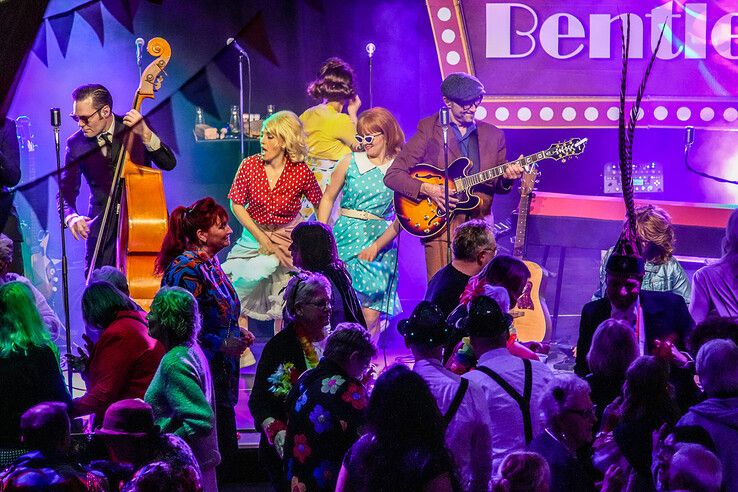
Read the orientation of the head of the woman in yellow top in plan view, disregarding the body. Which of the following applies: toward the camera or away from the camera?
away from the camera

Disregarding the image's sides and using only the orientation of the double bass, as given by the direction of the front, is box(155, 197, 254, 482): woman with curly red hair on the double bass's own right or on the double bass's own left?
on the double bass's own left

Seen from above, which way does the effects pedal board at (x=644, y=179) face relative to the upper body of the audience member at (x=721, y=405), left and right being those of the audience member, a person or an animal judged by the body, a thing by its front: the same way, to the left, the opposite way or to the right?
the opposite way

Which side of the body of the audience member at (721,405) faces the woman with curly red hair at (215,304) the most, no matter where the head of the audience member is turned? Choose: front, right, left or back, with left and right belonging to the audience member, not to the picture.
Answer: left

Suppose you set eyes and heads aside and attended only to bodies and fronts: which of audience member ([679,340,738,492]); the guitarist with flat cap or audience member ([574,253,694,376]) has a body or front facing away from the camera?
audience member ([679,340,738,492])

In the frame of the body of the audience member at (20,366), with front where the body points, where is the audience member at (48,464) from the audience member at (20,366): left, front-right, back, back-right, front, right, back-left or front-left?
back

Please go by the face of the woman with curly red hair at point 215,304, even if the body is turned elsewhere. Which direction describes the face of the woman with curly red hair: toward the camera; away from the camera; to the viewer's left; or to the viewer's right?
to the viewer's right

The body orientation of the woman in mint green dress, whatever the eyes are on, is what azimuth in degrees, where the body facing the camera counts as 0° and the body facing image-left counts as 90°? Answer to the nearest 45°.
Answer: approximately 0°

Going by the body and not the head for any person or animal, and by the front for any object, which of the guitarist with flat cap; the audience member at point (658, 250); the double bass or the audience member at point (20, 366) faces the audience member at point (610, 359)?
the guitarist with flat cap

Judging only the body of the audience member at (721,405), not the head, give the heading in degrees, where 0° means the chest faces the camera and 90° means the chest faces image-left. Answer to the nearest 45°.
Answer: approximately 180°
